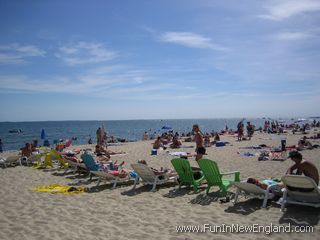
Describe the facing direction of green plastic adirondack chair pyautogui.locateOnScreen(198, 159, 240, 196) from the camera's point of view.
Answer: facing away from the viewer and to the right of the viewer

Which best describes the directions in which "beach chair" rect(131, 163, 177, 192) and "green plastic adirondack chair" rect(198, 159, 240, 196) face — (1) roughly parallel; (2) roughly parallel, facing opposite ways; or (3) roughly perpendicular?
roughly parallel

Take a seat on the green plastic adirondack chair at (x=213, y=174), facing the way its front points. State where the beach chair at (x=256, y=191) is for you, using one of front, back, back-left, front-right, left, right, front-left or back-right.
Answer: right

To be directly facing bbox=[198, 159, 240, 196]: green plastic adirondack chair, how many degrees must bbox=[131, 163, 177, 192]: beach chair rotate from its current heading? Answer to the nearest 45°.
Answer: approximately 90° to its right

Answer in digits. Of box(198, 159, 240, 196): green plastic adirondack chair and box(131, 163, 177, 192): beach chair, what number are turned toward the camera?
0

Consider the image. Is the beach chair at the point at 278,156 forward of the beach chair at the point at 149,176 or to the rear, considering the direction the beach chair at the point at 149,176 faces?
forward

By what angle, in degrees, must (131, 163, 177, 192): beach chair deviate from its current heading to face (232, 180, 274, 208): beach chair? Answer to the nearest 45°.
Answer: approximately 90° to its right

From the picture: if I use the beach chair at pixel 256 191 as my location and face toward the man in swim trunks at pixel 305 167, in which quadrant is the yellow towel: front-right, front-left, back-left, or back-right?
back-left

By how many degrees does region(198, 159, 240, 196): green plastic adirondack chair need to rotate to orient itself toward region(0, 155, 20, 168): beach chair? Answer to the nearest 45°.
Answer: approximately 90° to its left

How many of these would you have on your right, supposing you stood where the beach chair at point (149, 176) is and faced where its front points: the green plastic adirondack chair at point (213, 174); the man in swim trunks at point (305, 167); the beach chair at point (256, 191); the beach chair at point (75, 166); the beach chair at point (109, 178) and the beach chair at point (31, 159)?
3

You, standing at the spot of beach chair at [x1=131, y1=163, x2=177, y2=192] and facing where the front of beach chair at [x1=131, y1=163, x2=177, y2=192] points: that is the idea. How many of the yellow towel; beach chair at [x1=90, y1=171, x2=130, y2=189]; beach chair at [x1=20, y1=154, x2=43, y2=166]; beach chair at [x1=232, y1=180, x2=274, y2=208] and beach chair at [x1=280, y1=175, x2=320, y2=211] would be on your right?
2

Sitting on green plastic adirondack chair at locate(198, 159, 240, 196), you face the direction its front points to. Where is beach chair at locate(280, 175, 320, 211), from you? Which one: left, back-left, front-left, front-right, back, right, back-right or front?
right

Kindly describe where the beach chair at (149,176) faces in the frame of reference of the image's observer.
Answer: facing away from the viewer and to the right of the viewer

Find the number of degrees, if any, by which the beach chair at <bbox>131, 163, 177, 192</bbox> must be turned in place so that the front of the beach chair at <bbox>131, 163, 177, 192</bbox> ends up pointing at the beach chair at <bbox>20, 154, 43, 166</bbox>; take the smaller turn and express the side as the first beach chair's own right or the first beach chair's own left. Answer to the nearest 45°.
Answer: approximately 90° to the first beach chair's own left

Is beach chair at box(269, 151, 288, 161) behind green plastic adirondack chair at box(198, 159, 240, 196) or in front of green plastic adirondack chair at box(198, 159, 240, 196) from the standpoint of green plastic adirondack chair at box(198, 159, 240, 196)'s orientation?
in front

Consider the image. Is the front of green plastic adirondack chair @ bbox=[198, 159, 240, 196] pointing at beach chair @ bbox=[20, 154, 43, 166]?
no
